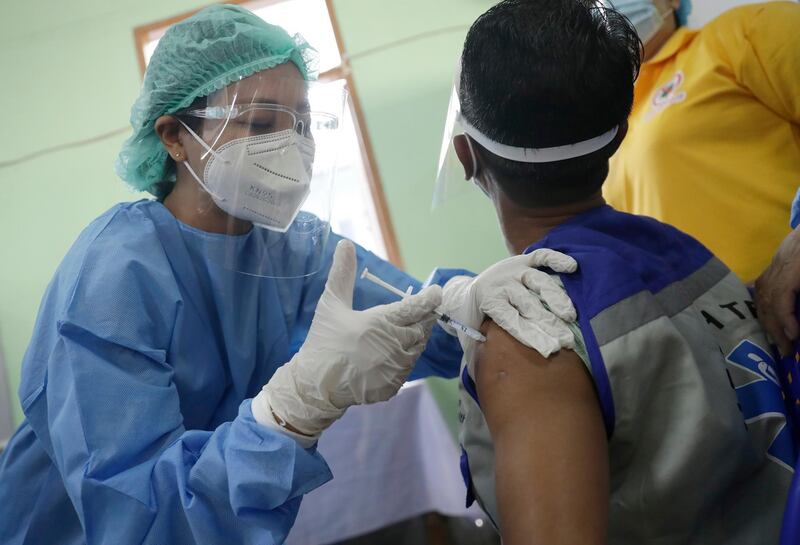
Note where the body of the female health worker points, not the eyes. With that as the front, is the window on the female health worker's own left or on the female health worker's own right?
on the female health worker's own left

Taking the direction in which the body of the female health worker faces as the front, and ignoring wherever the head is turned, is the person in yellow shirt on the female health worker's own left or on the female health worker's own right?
on the female health worker's own left

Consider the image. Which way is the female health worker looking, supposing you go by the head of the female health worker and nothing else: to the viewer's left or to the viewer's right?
to the viewer's right

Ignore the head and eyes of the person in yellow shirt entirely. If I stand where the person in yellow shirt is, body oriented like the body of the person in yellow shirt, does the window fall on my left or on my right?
on my right

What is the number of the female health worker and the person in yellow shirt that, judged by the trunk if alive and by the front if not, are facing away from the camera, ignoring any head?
0

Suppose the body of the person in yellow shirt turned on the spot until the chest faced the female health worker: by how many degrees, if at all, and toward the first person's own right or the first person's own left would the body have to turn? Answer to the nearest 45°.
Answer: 0° — they already face them

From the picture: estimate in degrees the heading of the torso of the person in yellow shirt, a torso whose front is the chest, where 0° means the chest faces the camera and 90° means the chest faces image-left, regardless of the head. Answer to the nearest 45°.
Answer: approximately 45°

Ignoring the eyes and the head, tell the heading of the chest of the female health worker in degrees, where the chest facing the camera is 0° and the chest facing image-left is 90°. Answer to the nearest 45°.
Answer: approximately 315°

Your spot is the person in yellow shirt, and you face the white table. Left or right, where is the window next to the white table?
right
